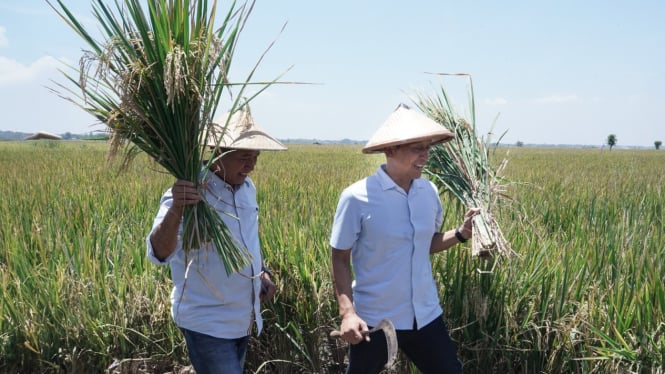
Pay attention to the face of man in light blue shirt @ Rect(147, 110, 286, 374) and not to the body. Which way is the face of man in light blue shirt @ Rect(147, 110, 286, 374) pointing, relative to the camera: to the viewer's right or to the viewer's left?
to the viewer's right

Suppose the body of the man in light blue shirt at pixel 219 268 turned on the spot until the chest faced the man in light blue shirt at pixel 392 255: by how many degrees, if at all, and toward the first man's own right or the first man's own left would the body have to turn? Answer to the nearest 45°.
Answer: approximately 45° to the first man's own left

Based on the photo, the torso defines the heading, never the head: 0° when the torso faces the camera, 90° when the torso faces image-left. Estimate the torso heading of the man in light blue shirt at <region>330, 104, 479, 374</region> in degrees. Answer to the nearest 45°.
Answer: approximately 315°

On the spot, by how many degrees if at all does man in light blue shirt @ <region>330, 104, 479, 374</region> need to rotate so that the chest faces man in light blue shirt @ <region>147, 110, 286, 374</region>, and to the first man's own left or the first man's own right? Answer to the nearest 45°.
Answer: approximately 135° to the first man's own right

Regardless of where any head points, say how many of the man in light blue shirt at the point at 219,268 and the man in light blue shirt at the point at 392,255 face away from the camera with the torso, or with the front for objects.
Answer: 0

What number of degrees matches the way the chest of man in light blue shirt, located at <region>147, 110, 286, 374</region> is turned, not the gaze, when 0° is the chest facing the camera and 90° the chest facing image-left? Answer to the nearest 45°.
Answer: approximately 315°
